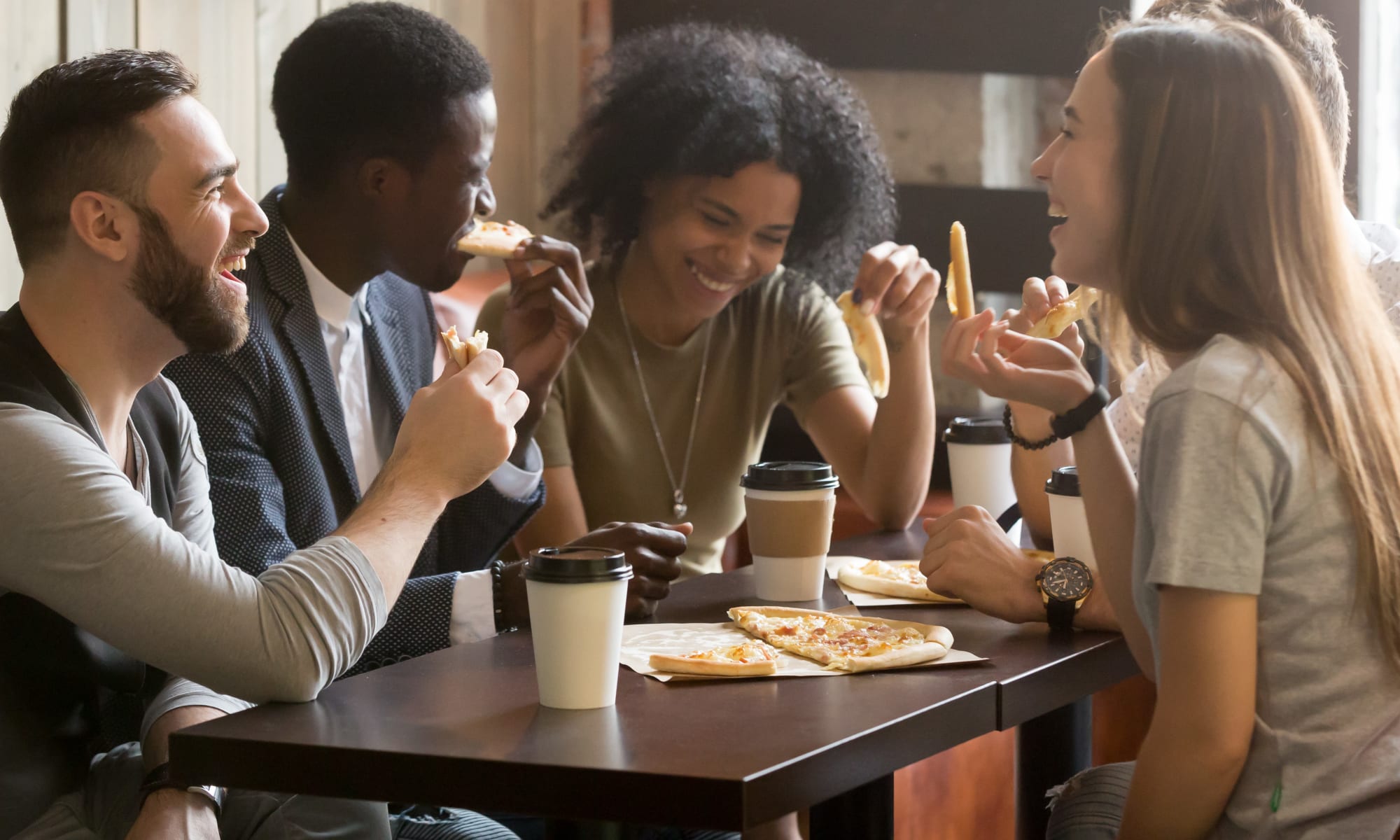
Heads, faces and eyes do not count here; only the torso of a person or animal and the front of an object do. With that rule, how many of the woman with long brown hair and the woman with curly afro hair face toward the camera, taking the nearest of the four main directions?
1

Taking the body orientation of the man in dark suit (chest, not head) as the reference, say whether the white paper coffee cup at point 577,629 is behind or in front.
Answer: in front

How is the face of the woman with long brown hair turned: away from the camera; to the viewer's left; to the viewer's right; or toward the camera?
to the viewer's left

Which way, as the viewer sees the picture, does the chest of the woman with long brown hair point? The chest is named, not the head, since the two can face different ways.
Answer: to the viewer's left

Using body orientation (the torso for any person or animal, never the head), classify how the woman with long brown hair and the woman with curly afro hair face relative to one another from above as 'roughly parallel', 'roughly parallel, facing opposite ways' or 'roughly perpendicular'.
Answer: roughly perpendicular

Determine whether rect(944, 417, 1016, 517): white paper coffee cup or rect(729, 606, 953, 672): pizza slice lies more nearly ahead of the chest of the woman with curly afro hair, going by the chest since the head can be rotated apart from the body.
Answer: the pizza slice

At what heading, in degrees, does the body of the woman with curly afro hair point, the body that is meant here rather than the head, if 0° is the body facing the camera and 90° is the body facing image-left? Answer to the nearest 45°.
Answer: approximately 0°

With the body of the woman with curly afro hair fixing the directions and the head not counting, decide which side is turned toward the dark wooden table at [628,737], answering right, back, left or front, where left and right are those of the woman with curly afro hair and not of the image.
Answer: front

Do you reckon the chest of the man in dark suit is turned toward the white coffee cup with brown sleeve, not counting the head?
yes

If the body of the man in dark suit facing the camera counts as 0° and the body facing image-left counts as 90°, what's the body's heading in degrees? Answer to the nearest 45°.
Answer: approximately 315°

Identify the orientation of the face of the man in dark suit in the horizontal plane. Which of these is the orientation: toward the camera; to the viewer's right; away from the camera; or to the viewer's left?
to the viewer's right

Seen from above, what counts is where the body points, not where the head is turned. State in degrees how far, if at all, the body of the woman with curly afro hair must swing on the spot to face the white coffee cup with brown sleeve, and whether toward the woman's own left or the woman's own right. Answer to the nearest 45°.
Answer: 0° — they already face it
